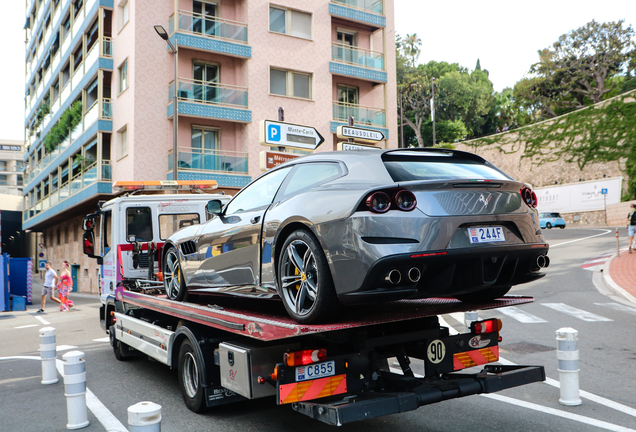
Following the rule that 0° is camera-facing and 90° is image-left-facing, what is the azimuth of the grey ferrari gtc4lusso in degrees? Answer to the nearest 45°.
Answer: approximately 135°

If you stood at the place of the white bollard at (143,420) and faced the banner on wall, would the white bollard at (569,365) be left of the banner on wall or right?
right

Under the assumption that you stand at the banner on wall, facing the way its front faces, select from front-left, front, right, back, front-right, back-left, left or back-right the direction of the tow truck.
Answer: front-left

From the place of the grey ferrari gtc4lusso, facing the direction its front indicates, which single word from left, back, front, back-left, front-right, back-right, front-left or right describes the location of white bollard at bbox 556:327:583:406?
right

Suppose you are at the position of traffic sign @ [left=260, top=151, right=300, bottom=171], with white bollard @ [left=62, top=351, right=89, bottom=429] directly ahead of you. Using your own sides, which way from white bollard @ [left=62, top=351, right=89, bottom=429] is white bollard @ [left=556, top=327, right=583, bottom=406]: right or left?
left

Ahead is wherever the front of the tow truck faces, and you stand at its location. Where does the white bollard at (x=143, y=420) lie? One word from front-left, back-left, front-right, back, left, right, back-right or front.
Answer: left

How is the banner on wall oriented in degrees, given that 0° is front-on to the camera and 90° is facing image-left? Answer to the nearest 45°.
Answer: approximately 45°

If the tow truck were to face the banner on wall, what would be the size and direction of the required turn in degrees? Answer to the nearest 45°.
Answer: approximately 90° to its right

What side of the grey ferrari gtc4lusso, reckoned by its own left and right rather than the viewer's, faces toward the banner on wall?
right

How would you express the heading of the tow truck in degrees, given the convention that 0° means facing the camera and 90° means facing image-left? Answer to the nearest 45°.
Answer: approximately 135°

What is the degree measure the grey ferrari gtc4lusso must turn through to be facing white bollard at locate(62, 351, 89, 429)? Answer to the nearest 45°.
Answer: approximately 45° to its left

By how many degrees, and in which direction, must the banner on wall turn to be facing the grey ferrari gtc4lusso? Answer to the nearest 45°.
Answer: approximately 45° to its left

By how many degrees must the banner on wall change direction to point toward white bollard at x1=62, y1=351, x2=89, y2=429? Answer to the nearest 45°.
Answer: approximately 45° to its left

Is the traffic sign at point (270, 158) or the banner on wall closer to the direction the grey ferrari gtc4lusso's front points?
the traffic sign
